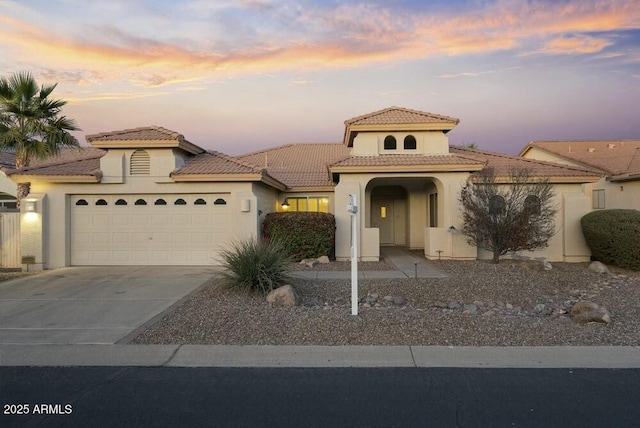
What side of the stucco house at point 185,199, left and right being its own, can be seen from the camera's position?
front

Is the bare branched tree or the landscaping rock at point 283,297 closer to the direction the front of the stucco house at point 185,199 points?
the landscaping rock

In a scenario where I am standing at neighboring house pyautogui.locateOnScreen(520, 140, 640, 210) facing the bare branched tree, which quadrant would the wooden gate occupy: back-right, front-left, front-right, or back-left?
front-right

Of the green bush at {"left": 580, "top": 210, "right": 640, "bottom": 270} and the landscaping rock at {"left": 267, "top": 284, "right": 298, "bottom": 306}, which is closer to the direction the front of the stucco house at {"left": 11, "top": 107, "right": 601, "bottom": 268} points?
the landscaping rock

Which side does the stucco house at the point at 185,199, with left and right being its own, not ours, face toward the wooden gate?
right

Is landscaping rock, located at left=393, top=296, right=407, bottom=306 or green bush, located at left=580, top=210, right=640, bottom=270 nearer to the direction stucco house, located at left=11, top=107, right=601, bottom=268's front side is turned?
the landscaping rock

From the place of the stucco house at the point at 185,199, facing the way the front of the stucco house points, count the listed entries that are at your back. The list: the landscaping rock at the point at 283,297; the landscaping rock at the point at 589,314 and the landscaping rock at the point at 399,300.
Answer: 0

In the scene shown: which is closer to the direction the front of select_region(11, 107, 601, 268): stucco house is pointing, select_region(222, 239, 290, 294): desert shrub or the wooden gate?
the desert shrub

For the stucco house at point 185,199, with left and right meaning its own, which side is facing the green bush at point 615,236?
left

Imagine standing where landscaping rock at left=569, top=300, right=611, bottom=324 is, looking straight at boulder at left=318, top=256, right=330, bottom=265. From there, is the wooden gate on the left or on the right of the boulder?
left

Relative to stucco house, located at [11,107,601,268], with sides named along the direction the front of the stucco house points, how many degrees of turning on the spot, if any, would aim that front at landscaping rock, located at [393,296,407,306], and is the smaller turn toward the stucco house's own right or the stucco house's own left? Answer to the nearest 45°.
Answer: approximately 45° to the stucco house's own left

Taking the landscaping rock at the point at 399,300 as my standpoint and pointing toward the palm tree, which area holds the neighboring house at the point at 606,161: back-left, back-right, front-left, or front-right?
back-right

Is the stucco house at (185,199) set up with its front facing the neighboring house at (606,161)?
no

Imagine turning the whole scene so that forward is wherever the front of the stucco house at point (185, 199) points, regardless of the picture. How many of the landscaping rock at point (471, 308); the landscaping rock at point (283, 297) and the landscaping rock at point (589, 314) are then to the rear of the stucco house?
0

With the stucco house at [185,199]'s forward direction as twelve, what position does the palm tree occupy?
The palm tree is roughly at 3 o'clock from the stucco house.

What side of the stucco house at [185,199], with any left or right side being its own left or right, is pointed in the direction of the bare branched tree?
left

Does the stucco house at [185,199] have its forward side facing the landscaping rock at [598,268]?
no
